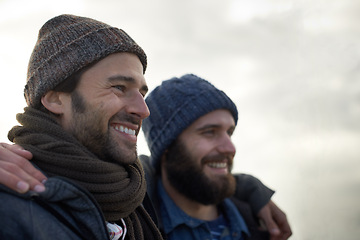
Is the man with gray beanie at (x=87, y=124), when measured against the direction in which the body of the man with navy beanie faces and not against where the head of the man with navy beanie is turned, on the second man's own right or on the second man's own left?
on the second man's own right

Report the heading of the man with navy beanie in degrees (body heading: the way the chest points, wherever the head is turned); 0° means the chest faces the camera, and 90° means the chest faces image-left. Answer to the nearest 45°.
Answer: approximately 315°

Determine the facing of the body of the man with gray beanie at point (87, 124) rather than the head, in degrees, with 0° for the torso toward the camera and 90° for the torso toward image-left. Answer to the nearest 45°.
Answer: approximately 315°

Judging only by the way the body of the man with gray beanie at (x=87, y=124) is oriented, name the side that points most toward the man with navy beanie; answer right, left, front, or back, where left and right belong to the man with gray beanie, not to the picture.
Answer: left

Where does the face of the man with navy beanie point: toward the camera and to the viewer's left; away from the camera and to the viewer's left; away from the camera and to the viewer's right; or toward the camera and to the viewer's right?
toward the camera and to the viewer's right

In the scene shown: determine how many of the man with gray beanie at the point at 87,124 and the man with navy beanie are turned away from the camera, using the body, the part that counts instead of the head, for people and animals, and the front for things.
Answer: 0

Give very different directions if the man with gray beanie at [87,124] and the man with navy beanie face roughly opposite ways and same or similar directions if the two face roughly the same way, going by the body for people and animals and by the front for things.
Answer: same or similar directions
